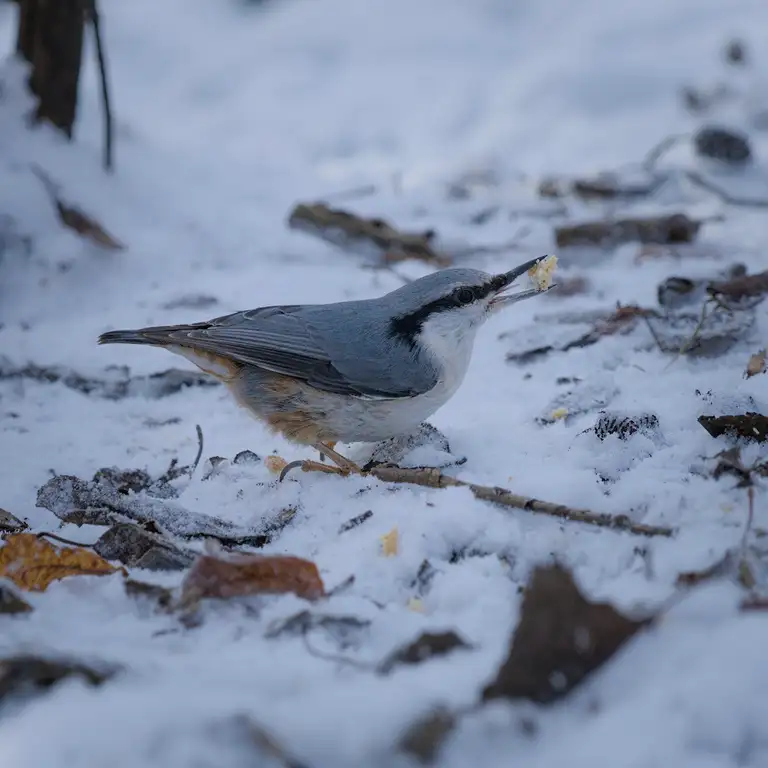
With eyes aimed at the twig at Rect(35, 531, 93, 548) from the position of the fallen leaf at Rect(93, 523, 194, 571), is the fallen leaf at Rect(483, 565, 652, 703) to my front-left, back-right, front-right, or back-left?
back-left

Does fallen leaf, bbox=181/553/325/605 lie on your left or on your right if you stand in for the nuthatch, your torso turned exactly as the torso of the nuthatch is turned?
on your right

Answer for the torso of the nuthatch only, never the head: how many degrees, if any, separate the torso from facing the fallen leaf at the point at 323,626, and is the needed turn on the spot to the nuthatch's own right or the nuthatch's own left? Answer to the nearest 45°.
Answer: approximately 90° to the nuthatch's own right

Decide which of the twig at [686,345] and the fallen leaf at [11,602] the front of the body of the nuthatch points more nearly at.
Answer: the twig

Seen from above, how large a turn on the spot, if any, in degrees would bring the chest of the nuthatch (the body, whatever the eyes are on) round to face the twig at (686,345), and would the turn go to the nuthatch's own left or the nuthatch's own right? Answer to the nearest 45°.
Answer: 0° — it already faces it

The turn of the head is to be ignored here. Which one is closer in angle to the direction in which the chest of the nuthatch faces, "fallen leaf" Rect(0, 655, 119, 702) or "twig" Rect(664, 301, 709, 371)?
the twig

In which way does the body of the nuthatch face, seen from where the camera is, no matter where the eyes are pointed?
to the viewer's right

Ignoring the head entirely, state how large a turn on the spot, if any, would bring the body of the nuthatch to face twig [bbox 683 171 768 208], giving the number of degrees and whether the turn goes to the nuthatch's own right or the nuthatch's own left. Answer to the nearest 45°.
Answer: approximately 45° to the nuthatch's own left

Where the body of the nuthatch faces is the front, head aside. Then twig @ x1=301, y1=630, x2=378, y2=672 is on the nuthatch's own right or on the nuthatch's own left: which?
on the nuthatch's own right

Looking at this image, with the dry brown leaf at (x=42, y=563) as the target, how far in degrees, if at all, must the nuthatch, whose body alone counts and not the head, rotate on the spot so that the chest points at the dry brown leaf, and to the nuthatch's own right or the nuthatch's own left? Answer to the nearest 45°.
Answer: approximately 135° to the nuthatch's own right

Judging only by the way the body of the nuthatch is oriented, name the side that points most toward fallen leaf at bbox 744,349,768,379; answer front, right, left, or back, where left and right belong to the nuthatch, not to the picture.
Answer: front

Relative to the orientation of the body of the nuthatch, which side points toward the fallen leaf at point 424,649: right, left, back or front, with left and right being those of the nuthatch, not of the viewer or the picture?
right
